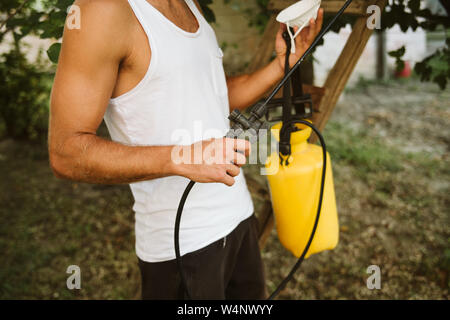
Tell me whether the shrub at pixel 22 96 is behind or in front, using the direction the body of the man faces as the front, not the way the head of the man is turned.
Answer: behind

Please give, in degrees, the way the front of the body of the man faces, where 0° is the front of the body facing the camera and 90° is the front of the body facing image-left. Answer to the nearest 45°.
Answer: approximately 315°
